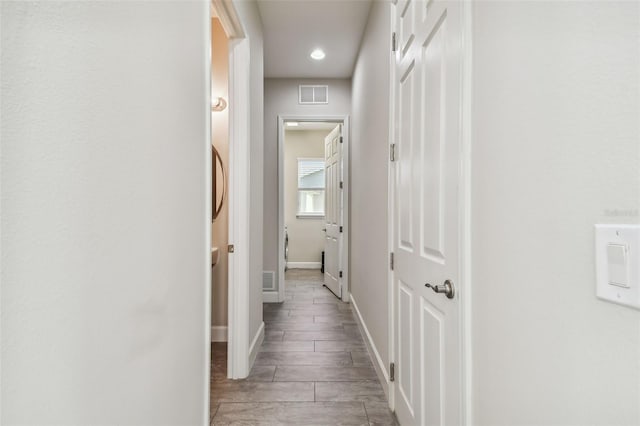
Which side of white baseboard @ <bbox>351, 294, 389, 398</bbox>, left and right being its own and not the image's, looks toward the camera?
left

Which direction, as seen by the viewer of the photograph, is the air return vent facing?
facing the viewer

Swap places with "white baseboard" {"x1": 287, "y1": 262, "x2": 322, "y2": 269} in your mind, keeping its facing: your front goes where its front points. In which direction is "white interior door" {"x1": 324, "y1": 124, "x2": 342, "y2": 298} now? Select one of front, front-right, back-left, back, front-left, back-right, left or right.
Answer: front

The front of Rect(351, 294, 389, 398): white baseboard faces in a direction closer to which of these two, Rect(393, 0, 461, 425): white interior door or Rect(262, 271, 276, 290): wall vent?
the wall vent

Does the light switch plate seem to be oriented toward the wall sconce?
no

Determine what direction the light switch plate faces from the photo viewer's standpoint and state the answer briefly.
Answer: facing the viewer and to the left of the viewer

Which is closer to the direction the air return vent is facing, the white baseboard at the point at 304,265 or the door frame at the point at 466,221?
the door frame

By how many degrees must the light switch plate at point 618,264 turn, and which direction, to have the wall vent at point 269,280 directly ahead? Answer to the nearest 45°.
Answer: approximately 90° to its right

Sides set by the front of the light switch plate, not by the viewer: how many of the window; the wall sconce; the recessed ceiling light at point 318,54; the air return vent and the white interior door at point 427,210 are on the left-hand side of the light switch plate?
0

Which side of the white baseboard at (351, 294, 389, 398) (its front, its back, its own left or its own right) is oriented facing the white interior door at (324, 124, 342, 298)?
right

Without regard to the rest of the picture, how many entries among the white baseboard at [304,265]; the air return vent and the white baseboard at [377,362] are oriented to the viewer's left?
1

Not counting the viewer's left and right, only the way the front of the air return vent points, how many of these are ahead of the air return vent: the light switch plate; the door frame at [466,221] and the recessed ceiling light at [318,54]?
3

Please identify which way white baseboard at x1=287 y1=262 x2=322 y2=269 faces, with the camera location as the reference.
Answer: facing the viewer

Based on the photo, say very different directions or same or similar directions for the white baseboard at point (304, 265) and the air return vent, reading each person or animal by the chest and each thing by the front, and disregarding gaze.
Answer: same or similar directions

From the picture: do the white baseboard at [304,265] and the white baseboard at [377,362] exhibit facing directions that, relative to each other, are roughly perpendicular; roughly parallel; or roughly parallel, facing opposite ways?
roughly perpendicular

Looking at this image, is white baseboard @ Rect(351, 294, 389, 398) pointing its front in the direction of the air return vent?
no

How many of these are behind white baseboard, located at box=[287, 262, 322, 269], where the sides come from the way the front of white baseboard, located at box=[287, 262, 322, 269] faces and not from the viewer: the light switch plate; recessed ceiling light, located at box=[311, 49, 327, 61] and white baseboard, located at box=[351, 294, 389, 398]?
0

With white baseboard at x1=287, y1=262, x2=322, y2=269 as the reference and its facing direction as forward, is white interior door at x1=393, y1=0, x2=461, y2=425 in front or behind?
in front

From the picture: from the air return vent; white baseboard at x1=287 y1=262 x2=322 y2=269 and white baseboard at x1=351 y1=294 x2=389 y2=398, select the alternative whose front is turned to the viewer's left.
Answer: white baseboard at x1=351 y1=294 x2=389 y2=398

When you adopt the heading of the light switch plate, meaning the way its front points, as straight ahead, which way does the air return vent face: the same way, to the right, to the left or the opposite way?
to the left

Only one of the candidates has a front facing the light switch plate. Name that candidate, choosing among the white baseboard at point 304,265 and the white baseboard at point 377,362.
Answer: the white baseboard at point 304,265
